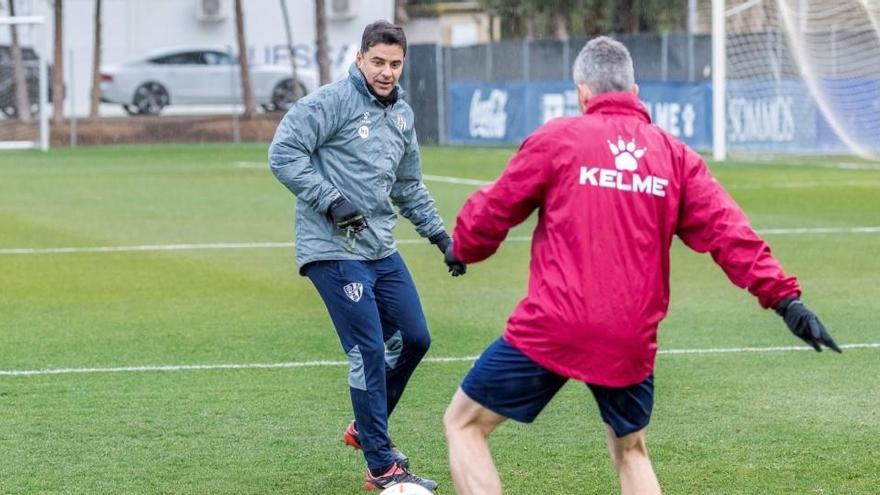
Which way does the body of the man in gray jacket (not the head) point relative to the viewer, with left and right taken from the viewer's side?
facing the viewer and to the right of the viewer

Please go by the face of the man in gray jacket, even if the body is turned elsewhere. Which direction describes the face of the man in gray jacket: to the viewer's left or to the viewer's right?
to the viewer's right

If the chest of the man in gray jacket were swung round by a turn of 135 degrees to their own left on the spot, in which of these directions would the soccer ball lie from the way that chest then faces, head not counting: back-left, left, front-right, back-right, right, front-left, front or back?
back

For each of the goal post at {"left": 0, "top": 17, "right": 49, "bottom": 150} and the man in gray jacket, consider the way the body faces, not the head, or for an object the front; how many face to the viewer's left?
0

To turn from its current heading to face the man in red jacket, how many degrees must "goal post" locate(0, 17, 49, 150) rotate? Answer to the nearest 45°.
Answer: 0° — it already faces them
